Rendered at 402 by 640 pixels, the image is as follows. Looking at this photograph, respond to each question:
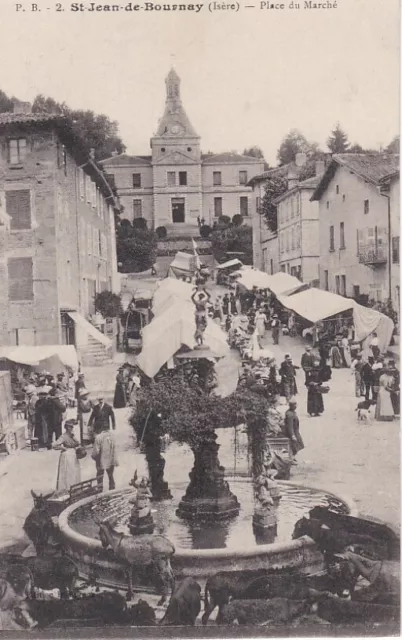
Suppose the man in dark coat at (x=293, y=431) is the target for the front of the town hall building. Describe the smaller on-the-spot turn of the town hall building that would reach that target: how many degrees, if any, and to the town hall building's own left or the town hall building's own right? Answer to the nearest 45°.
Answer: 0° — it already faces them

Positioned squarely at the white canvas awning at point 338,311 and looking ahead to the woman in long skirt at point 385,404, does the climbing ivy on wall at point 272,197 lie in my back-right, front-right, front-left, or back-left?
back-right

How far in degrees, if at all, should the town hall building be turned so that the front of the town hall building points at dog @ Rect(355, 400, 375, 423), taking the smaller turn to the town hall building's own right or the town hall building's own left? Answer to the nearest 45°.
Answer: approximately 45° to the town hall building's own left

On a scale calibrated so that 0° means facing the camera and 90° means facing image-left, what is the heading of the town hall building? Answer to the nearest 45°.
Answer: approximately 0°
